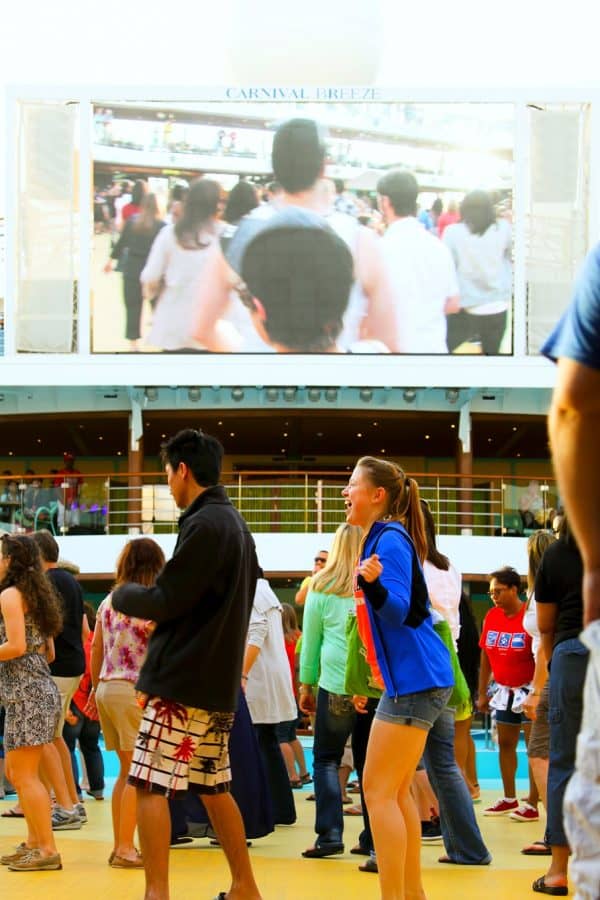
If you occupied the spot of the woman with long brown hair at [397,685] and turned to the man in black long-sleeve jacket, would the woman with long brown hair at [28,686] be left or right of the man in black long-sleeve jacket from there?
right

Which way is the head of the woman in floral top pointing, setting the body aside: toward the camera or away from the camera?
away from the camera

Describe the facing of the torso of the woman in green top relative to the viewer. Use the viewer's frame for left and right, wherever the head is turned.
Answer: facing away from the viewer and to the left of the viewer

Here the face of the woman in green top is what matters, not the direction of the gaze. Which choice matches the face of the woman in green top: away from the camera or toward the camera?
away from the camera

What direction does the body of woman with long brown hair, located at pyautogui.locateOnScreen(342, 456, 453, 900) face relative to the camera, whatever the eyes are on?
to the viewer's left

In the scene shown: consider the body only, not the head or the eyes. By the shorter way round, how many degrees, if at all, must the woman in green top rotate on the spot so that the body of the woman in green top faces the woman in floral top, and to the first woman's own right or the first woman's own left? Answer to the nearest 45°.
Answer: approximately 90° to the first woman's own left

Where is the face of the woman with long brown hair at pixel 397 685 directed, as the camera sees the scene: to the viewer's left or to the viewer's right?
to the viewer's left

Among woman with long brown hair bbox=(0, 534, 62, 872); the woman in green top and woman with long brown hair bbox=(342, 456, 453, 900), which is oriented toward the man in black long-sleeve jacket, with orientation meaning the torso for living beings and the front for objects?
woman with long brown hair bbox=(342, 456, 453, 900)
